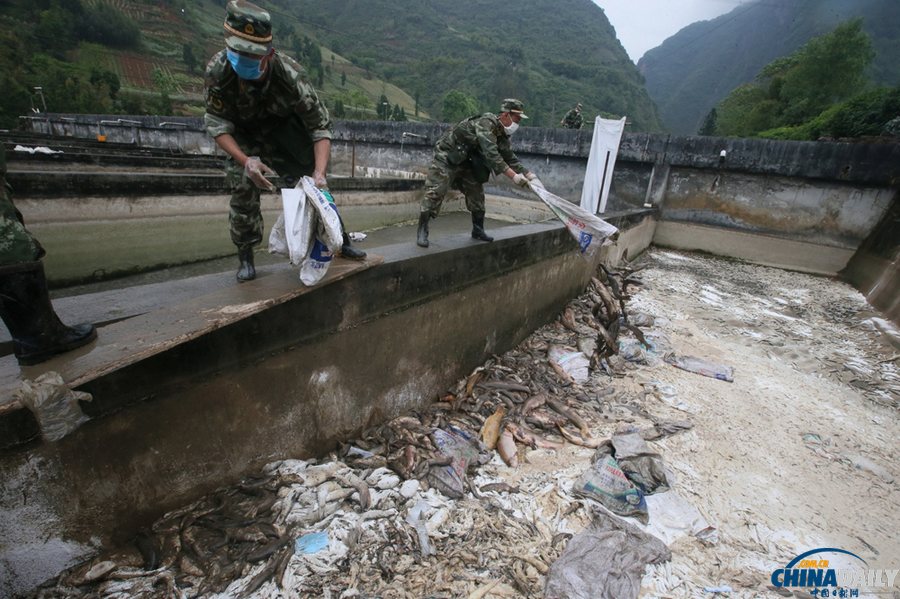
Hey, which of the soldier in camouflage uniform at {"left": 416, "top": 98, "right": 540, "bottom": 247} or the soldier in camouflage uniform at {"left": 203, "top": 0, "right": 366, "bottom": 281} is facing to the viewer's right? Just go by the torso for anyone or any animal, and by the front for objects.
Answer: the soldier in camouflage uniform at {"left": 416, "top": 98, "right": 540, "bottom": 247}

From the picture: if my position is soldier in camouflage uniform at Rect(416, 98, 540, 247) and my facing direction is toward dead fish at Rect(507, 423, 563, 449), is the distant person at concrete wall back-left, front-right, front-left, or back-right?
back-left

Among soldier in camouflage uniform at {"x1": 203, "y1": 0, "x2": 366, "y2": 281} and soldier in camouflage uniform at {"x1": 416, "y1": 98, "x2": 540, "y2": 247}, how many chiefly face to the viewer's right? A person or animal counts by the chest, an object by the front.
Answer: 1

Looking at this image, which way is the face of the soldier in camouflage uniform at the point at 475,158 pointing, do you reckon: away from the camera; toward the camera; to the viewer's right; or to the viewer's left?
to the viewer's right

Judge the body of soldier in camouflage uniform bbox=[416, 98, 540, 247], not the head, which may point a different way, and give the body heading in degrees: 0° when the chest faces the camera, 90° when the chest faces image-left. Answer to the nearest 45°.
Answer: approximately 270°

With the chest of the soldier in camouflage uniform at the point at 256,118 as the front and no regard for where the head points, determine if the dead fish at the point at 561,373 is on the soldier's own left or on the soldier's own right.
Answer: on the soldier's own left
